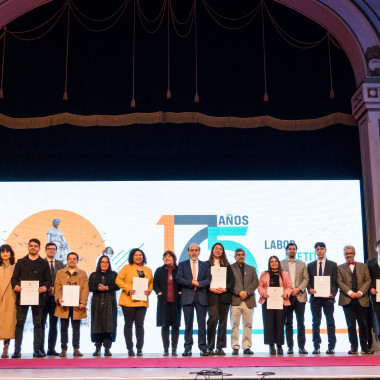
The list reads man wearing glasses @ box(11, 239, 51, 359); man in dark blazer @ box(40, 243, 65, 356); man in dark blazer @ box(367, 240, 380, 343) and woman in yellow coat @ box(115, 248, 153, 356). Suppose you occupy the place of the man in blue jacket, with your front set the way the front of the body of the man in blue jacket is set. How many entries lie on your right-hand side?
3

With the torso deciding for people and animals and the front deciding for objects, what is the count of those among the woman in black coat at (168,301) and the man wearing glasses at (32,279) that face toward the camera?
2

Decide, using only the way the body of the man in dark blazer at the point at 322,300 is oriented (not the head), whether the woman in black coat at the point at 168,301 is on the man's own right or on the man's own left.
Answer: on the man's own right

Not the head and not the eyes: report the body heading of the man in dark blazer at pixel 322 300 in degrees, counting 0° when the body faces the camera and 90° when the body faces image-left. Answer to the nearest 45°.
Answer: approximately 0°

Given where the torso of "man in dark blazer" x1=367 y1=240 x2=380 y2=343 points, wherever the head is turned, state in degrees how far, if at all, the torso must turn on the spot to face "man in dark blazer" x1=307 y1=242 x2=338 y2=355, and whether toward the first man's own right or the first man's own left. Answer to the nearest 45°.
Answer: approximately 90° to the first man's own right

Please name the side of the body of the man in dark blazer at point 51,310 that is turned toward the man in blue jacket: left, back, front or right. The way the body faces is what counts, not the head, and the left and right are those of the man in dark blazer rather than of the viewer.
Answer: left
